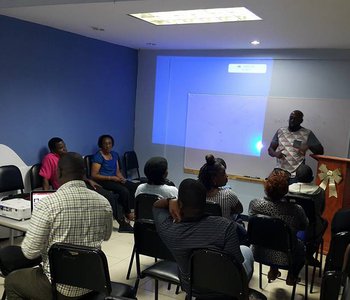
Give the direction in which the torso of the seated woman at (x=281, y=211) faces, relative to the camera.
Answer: away from the camera

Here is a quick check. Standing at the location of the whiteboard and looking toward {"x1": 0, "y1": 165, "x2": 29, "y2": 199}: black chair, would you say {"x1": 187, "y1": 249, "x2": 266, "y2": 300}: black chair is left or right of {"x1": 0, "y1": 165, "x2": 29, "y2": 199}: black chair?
left

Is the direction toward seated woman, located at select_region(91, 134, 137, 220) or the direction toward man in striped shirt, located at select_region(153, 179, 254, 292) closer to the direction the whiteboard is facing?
the man in striped shirt

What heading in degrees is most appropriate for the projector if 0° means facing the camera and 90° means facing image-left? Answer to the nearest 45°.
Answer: approximately 225°

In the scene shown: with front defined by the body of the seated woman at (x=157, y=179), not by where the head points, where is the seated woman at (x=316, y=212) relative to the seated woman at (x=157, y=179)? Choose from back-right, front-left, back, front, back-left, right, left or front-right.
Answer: right

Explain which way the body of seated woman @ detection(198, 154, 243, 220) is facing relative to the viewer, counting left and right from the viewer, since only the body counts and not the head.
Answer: facing away from the viewer and to the right of the viewer

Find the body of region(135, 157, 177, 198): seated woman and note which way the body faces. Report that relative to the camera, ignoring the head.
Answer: away from the camera

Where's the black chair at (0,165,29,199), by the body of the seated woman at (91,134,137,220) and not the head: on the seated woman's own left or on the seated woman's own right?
on the seated woman's own right

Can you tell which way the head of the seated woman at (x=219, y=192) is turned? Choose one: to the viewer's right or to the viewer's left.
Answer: to the viewer's right

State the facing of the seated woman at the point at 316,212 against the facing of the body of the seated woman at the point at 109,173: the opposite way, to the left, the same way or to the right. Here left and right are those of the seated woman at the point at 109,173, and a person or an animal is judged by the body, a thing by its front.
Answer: to the left

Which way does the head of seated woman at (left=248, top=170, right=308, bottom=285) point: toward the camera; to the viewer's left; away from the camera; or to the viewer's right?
away from the camera
